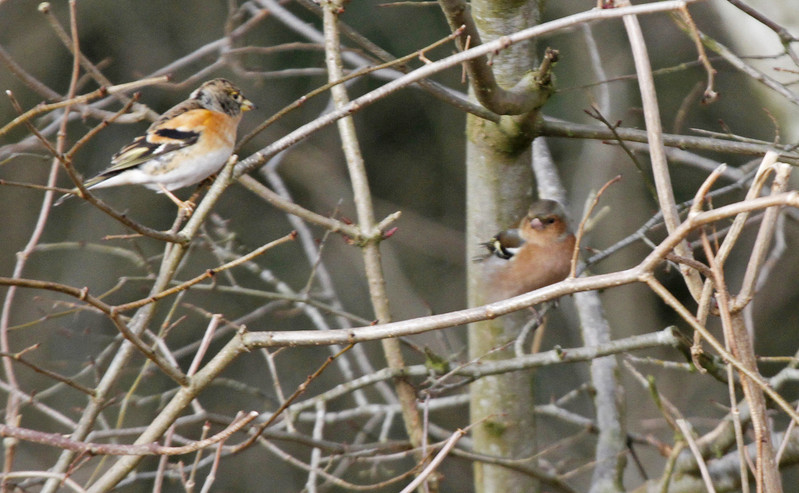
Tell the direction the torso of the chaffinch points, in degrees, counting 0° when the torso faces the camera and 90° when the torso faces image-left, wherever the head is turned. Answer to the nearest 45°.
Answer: approximately 315°

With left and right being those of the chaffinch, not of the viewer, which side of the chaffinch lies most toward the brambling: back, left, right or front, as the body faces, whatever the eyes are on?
right

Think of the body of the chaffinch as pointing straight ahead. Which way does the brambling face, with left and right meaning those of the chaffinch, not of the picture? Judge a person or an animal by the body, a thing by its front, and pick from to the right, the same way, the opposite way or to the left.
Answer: to the left

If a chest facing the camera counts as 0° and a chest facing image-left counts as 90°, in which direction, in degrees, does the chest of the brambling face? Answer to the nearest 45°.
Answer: approximately 270°

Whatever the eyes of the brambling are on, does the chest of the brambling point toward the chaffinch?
yes
